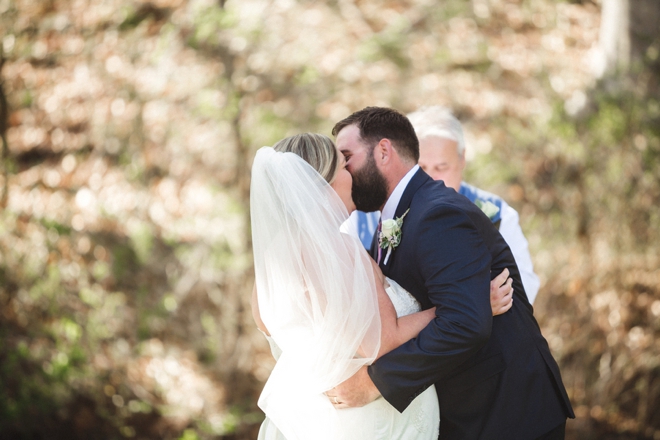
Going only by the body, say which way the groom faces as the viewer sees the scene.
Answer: to the viewer's left

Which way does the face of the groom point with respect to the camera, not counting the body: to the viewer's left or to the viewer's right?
to the viewer's left

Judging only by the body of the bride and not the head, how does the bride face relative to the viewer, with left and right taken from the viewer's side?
facing away from the viewer and to the right of the viewer
